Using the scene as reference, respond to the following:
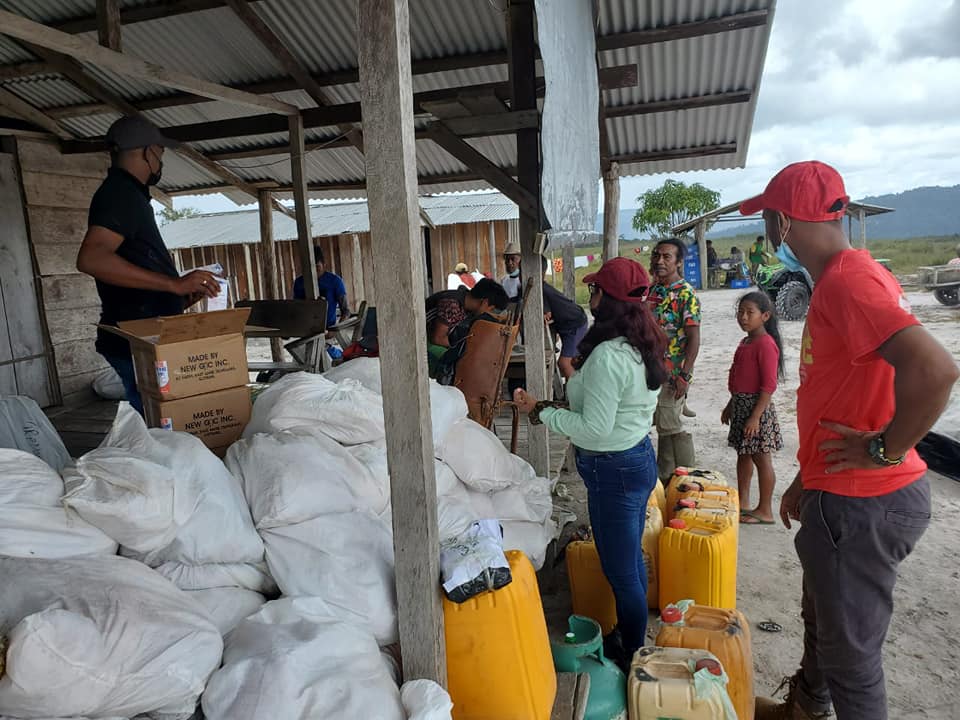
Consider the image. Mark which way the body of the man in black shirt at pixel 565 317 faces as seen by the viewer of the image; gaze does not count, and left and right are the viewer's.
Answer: facing to the left of the viewer

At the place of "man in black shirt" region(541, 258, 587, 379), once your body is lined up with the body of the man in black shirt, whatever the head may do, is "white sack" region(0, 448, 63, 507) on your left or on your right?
on your left

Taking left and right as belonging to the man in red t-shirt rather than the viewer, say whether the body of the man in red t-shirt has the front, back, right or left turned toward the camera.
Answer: left

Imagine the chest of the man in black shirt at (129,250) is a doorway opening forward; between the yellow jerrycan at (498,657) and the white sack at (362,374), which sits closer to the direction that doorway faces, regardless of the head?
the white sack

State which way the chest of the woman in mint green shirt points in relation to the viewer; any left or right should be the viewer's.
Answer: facing away from the viewer and to the left of the viewer

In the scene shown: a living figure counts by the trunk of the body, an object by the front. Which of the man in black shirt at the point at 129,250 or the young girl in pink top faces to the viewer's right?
the man in black shirt

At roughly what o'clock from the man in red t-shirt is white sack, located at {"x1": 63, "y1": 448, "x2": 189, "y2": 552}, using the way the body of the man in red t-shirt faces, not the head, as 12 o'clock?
The white sack is roughly at 11 o'clock from the man in red t-shirt.

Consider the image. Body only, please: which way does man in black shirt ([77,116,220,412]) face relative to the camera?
to the viewer's right

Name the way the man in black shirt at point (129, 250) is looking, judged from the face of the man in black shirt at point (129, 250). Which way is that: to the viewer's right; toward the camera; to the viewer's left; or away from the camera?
to the viewer's right

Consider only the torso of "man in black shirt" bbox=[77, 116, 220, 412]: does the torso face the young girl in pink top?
yes

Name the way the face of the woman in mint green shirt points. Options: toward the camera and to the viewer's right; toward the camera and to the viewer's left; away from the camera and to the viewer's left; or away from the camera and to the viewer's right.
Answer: away from the camera and to the viewer's left

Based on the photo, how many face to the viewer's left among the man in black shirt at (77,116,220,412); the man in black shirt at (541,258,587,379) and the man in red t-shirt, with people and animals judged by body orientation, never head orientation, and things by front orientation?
2

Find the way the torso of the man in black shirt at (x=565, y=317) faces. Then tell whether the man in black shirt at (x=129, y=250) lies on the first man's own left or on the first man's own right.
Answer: on the first man's own left

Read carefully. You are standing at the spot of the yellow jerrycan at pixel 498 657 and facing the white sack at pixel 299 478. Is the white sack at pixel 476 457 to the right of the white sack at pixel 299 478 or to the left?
right

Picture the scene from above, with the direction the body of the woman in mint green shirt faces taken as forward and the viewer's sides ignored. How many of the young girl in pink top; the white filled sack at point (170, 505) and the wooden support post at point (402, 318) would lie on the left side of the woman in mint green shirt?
2
